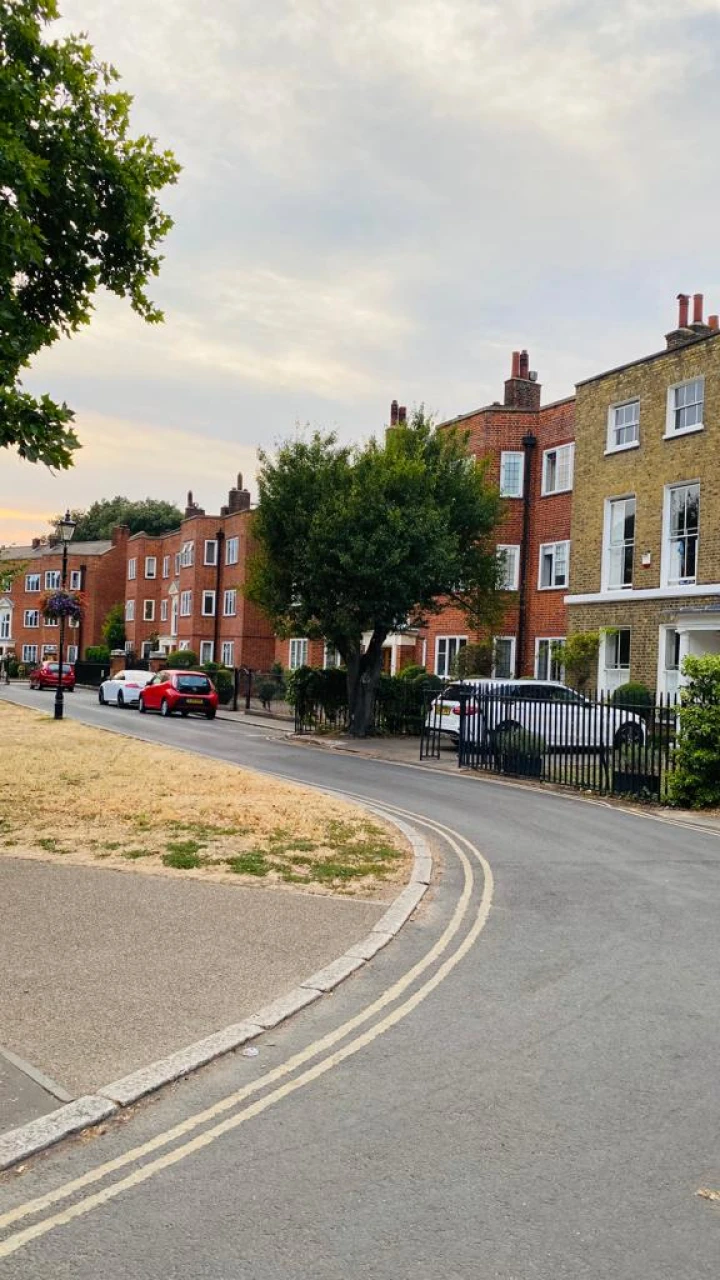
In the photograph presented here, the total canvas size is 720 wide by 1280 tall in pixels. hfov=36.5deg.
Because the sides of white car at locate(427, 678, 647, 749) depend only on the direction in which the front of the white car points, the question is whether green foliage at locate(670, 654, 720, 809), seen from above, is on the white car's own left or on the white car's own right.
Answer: on the white car's own right

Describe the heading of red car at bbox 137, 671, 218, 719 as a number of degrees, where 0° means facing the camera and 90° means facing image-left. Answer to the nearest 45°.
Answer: approximately 135°

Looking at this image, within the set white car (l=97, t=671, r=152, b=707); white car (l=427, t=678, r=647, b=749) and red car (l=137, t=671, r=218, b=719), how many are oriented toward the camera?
0

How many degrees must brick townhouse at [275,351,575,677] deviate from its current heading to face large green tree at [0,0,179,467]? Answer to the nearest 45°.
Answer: approximately 45° to its left

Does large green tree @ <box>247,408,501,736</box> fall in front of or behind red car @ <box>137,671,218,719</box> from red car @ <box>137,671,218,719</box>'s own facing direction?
behind

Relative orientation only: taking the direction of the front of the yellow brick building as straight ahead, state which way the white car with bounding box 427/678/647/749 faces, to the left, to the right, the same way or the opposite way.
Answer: the opposite way

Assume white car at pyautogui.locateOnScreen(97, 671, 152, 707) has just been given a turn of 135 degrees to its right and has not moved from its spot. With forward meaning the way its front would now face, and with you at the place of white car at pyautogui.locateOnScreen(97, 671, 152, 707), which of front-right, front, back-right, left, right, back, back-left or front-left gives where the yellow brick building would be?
front-right

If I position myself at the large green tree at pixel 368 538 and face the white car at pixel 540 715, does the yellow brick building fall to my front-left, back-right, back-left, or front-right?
front-left

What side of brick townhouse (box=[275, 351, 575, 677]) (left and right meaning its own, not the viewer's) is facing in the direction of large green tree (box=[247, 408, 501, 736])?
front

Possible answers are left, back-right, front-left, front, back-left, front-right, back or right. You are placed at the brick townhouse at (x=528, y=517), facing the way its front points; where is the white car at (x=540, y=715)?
front-left

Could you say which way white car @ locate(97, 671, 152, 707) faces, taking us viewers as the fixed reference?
facing away from the viewer and to the left of the viewer

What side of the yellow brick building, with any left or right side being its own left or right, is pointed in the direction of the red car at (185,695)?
right

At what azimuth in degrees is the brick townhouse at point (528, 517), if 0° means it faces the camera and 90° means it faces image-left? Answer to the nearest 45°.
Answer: approximately 45°

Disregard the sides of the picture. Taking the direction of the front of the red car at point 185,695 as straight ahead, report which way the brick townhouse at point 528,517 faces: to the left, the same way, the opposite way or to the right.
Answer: to the left

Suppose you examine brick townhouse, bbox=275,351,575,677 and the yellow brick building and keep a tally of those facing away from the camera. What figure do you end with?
0
